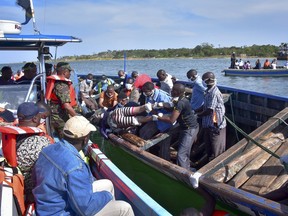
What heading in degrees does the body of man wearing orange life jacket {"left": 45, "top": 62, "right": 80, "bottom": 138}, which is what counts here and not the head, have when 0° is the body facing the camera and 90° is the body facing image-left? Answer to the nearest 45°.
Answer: approximately 270°

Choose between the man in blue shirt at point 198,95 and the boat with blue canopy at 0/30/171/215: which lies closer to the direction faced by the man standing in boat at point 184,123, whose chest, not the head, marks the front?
the boat with blue canopy

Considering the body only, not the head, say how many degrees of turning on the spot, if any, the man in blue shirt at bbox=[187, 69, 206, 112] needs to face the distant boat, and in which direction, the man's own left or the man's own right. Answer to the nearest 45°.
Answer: approximately 135° to the man's own right

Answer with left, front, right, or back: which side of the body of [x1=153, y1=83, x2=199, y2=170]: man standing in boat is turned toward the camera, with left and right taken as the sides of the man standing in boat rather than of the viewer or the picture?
left

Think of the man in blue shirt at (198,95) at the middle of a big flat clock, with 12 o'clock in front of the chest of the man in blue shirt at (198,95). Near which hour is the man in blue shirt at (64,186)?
the man in blue shirt at (64,186) is roughly at 11 o'clock from the man in blue shirt at (198,95).

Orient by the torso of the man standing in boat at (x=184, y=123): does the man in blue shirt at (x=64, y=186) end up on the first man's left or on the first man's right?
on the first man's left

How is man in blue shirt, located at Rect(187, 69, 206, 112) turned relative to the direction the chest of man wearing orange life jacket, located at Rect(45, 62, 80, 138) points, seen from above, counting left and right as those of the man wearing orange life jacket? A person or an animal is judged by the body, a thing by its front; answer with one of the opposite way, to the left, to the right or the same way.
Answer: the opposite way

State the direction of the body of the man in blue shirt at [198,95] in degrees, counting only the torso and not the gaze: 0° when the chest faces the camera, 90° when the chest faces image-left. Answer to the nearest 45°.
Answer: approximately 45°

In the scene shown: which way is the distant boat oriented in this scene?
to the viewer's left
